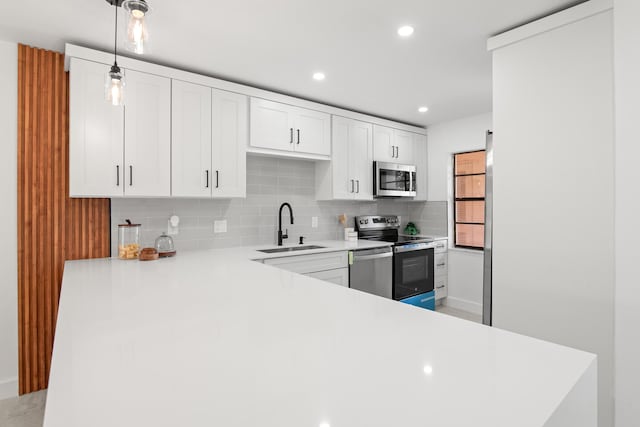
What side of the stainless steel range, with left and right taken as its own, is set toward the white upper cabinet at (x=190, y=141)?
right

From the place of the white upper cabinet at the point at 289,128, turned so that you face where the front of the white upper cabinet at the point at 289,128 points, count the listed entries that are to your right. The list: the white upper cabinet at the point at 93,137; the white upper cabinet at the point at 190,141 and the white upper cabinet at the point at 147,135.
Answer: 3

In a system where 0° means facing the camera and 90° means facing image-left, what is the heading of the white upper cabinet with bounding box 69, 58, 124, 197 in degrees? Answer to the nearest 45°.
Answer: approximately 0°

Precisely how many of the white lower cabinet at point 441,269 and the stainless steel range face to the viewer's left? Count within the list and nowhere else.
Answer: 0

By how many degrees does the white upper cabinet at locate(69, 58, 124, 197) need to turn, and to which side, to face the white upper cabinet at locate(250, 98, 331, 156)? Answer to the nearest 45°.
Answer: approximately 90° to its left

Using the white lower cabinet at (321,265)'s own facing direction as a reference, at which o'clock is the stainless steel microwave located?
The stainless steel microwave is roughly at 9 o'clock from the white lower cabinet.

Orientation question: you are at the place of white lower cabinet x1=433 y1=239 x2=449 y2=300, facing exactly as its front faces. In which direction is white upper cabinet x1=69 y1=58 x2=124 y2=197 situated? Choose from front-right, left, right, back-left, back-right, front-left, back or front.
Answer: right

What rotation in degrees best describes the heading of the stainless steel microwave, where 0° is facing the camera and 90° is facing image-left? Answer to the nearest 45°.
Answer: approximately 315°

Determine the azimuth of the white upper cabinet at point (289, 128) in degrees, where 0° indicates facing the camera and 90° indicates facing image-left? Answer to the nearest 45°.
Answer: approximately 315°
